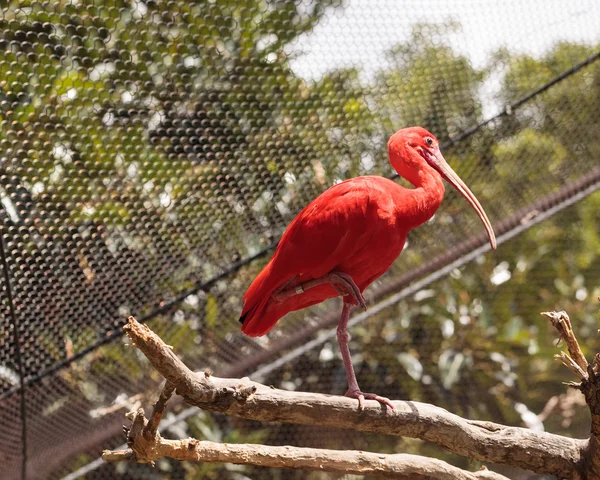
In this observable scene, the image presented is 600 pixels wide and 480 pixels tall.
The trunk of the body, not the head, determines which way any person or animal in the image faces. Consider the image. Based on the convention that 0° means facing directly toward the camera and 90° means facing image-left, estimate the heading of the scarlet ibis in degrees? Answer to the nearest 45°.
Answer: approximately 270°

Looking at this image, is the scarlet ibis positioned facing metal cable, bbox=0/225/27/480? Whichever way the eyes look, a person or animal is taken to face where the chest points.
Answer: no

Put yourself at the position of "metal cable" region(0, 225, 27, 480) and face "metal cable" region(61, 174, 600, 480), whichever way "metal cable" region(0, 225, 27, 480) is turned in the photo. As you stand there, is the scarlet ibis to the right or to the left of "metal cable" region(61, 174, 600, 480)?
right

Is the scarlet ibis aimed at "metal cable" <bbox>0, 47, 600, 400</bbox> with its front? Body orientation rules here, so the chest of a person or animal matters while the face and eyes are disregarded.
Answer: no

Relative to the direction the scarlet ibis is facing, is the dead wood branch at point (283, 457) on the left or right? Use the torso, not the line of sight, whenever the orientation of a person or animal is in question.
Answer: on its right
